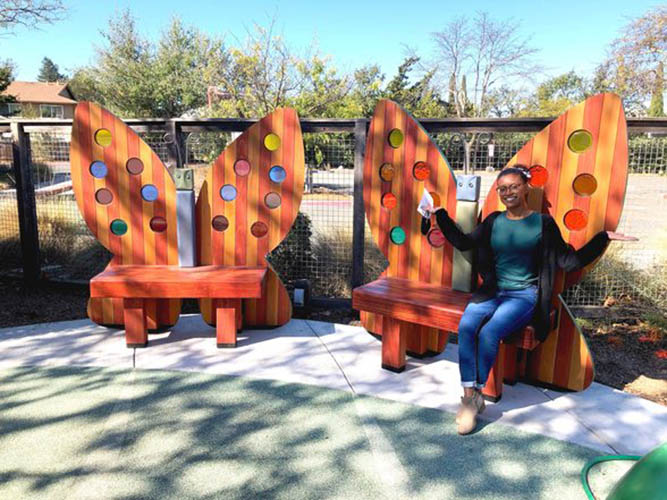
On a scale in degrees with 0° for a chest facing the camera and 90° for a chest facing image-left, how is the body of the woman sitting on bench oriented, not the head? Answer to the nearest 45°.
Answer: approximately 45°

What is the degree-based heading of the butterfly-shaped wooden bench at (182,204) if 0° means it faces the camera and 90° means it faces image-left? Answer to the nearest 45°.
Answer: approximately 0°

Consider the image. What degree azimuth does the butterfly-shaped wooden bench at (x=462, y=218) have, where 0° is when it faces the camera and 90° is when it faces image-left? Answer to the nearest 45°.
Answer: approximately 45°

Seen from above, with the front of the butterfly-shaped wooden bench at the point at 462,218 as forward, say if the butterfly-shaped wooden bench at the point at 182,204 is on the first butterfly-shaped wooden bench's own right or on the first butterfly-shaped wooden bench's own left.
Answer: on the first butterfly-shaped wooden bench's own right
